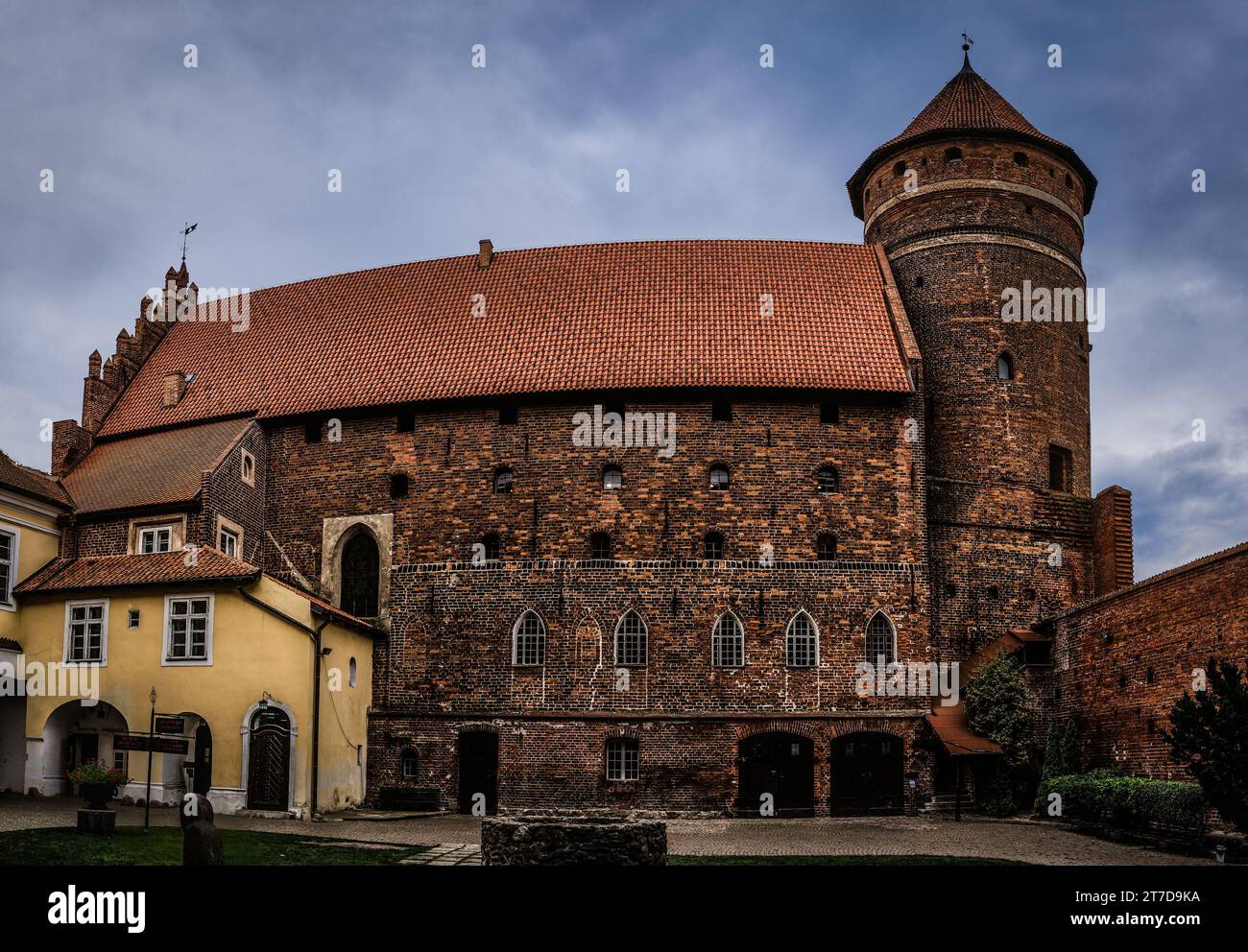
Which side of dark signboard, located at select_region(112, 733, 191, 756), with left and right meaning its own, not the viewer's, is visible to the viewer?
front

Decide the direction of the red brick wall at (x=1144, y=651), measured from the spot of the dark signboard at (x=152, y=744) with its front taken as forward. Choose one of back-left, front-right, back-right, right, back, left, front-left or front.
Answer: left

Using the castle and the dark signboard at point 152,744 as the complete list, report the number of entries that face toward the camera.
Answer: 2

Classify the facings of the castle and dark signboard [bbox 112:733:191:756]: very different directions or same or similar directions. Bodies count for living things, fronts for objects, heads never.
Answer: same or similar directions

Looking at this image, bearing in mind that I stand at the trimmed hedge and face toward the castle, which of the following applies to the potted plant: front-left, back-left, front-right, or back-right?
front-left

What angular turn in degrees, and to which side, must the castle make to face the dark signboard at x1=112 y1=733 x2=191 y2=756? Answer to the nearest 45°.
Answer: approximately 45° to its right
